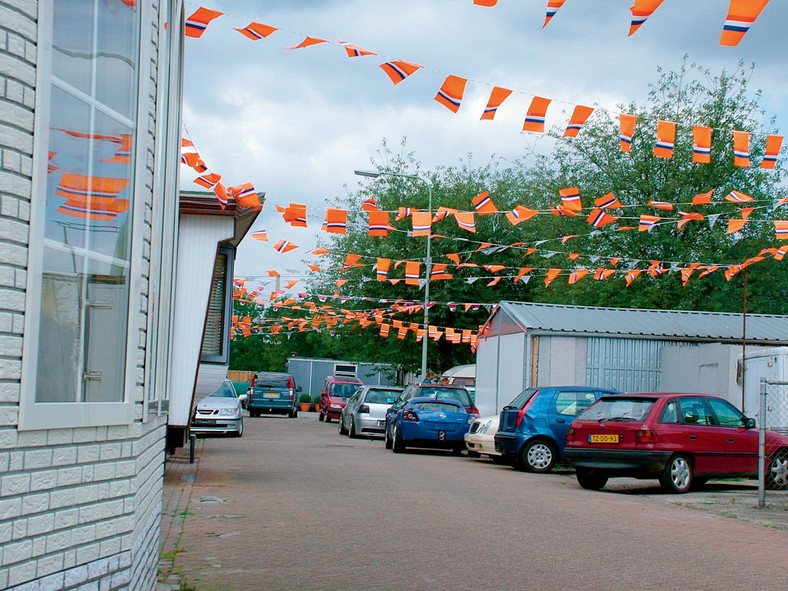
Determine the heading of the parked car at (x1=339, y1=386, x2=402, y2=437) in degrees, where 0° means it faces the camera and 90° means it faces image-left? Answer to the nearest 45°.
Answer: approximately 135°

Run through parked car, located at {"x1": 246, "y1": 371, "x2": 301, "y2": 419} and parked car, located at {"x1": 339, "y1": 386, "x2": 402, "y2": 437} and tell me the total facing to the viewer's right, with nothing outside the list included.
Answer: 0

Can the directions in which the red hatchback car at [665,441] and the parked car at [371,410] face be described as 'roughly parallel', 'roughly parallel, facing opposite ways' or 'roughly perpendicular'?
roughly perpendicular

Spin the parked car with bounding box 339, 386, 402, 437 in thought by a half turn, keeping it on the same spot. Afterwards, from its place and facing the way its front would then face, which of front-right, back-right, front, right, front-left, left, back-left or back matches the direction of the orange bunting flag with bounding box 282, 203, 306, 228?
front-right
